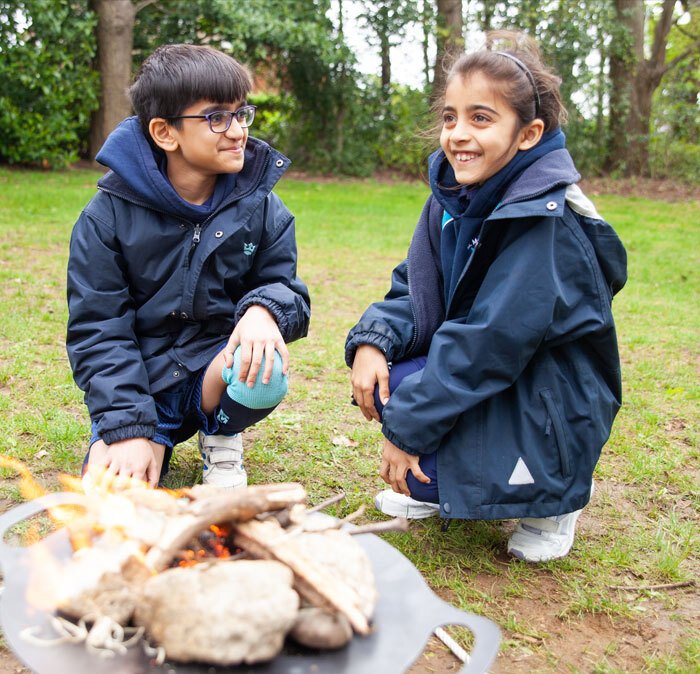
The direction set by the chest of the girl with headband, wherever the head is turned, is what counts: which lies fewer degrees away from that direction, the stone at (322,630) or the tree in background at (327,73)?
the stone

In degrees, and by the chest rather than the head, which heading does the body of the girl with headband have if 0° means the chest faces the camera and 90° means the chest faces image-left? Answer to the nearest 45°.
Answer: approximately 45°

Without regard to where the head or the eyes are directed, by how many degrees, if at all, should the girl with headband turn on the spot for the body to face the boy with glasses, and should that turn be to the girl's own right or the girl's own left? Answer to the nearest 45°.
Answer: approximately 45° to the girl's own right

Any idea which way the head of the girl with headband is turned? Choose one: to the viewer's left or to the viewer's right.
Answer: to the viewer's left

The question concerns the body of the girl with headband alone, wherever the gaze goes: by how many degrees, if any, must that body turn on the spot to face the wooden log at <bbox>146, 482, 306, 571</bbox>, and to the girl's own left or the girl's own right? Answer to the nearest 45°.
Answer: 0° — they already face it

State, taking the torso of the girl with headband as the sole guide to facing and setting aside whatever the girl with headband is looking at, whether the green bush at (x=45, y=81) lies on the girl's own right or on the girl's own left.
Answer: on the girl's own right
